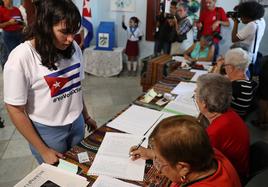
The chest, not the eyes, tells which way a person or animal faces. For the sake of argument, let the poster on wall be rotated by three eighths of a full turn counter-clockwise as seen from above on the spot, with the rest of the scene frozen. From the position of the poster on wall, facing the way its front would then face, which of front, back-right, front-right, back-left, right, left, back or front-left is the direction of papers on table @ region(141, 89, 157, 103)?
back-right

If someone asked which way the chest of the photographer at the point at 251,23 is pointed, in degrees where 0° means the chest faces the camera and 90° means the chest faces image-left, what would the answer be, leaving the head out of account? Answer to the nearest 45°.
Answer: approximately 90°

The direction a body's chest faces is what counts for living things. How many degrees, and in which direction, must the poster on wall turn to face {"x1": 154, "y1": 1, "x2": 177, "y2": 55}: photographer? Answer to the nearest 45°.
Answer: approximately 45° to its left

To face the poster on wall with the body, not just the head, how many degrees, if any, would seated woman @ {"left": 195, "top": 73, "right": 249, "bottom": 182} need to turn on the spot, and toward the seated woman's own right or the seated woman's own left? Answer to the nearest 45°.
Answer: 0° — they already face it

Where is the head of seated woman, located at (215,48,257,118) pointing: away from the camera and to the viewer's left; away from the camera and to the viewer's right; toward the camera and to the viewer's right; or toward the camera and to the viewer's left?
away from the camera and to the viewer's left

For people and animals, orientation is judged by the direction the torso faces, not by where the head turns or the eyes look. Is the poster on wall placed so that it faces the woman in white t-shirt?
yes

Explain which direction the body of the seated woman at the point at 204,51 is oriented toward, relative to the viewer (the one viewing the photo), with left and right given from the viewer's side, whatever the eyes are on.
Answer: facing the viewer and to the left of the viewer

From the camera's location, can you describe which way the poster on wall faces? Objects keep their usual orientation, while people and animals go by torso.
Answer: facing the viewer

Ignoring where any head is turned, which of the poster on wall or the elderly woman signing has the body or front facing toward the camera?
the poster on wall
